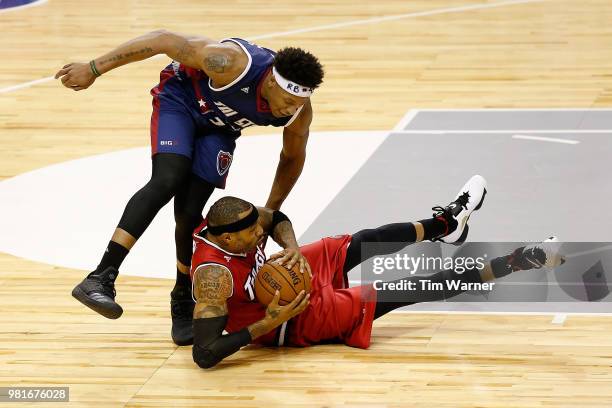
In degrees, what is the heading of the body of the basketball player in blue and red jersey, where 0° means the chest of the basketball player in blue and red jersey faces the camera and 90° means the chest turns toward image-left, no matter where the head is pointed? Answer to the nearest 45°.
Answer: approximately 315°
